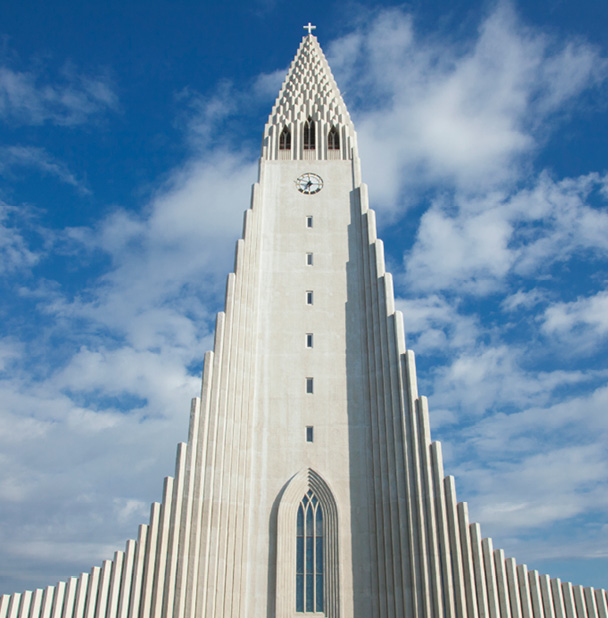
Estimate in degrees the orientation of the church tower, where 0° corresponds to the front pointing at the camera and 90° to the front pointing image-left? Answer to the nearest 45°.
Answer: approximately 0°
